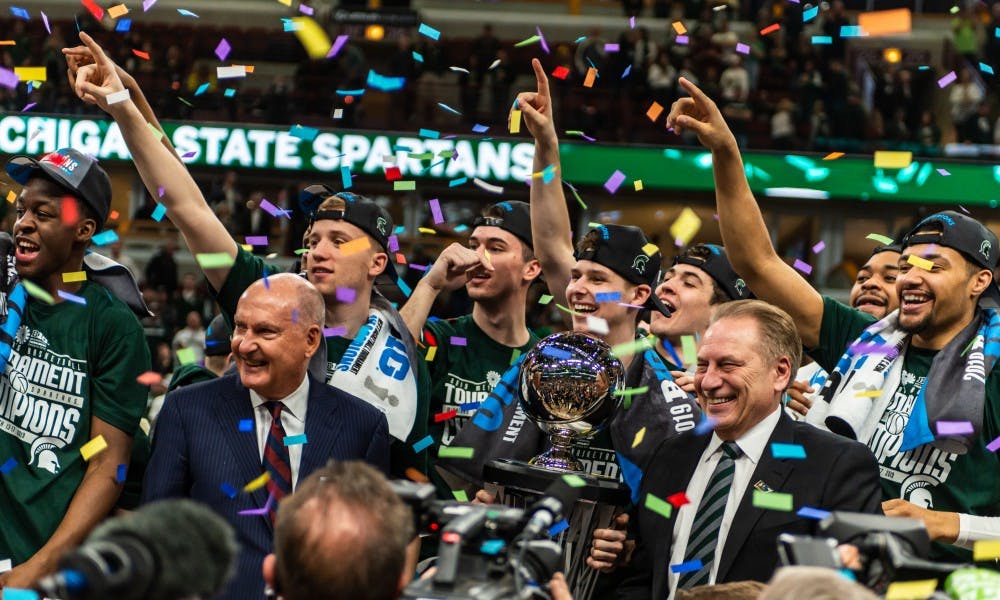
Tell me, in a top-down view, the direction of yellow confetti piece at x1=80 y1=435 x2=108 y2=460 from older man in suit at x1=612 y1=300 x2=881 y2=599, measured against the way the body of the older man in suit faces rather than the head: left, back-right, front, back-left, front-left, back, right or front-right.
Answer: front-right

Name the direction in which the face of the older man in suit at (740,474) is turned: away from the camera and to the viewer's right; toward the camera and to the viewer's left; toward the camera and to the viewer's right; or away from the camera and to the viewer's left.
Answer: toward the camera and to the viewer's left

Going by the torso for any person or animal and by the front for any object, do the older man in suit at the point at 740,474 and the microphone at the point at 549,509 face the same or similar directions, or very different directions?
very different directions

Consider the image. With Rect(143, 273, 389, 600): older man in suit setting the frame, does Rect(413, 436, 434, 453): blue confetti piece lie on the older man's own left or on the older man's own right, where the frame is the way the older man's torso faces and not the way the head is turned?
on the older man's own left

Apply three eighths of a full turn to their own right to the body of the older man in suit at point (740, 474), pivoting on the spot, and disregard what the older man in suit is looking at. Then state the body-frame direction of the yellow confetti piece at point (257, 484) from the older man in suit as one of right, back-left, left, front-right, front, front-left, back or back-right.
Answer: left

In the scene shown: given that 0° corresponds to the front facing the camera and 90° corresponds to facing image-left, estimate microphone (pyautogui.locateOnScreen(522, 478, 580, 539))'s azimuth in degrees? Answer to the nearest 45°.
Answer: approximately 225°

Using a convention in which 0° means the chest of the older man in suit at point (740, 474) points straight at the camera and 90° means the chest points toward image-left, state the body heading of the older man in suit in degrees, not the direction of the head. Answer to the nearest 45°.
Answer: approximately 45°

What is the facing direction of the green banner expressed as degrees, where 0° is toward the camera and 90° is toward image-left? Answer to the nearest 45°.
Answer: approximately 0°

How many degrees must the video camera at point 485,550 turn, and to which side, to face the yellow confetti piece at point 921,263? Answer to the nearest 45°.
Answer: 0° — it already faces it

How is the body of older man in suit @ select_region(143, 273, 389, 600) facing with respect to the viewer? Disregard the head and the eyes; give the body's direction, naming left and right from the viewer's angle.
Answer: facing the viewer

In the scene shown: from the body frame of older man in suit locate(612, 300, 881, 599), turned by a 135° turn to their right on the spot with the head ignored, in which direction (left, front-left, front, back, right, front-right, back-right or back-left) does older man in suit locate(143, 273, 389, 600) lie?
left

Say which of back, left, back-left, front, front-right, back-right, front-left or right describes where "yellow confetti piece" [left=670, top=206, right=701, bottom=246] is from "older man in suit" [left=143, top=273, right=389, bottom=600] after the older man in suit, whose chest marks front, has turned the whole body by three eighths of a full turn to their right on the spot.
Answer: right

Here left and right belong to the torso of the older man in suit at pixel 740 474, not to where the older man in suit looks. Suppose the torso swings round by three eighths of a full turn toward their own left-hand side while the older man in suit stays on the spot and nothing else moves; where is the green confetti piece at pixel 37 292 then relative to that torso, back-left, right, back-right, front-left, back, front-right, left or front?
back
